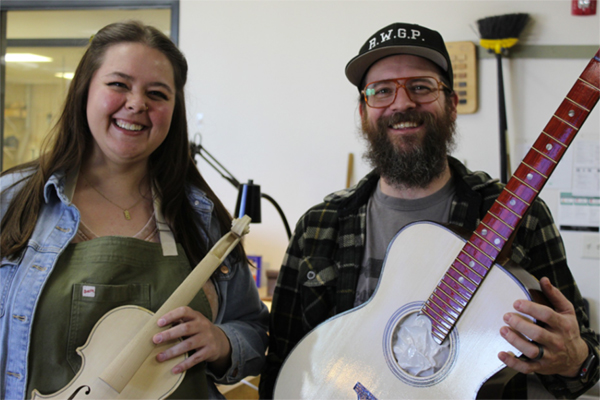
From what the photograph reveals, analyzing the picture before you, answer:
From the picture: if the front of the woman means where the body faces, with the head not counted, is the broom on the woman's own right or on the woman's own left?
on the woman's own left

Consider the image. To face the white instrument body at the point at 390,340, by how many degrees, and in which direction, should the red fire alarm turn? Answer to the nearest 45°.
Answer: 0° — it already faces it

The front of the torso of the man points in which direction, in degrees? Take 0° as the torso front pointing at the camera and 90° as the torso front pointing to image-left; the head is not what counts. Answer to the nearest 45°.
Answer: approximately 0°

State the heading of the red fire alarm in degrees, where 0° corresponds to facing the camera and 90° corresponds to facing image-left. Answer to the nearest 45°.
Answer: approximately 0°

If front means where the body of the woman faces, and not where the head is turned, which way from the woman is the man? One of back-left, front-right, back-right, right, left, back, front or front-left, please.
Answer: left

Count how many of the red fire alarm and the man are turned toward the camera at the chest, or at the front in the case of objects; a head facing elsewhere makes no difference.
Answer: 2

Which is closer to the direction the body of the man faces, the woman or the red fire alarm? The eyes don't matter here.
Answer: the woman

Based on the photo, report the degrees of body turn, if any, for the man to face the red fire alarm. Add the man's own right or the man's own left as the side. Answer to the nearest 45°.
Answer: approximately 135° to the man's own left

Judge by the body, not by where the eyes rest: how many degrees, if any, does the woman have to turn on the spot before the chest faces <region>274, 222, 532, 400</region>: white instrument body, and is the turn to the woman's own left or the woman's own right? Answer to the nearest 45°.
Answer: approximately 45° to the woman's own left
